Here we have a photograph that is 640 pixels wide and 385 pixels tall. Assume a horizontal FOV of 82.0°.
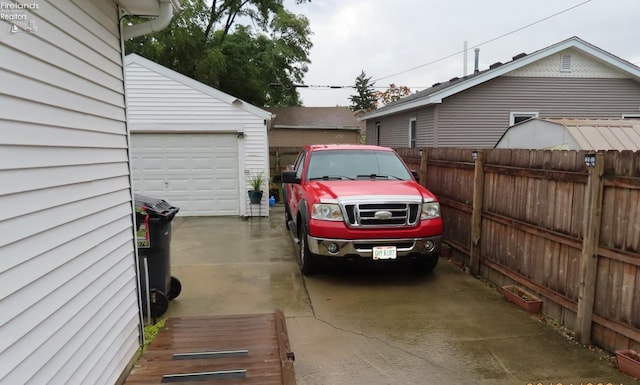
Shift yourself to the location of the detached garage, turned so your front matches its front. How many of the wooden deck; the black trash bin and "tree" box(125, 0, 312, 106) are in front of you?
2

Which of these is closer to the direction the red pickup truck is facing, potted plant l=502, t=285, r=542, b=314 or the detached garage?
the potted plant

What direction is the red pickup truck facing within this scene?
toward the camera

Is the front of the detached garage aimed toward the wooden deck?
yes

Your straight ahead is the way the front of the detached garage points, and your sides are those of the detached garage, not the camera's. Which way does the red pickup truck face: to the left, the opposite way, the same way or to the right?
the same way

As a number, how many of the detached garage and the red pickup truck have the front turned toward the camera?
2

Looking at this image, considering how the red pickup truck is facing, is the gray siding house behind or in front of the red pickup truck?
behind

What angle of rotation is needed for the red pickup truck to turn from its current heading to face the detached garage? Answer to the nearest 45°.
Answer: approximately 135° to its right

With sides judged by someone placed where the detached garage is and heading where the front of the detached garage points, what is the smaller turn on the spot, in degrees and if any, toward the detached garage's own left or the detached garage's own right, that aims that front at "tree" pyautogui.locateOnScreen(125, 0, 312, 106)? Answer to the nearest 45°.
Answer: approximately 180°

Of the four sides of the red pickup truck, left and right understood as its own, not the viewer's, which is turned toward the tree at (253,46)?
back

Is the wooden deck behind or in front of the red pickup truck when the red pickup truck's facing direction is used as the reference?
in front

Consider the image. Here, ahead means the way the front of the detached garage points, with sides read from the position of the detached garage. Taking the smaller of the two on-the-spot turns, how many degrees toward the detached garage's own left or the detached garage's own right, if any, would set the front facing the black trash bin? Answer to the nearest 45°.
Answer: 0° — it already faces it

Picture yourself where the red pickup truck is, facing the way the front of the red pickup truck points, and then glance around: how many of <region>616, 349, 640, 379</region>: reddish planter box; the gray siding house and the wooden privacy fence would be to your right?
0

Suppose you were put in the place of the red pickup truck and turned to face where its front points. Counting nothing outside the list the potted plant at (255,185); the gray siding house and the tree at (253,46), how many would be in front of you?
0

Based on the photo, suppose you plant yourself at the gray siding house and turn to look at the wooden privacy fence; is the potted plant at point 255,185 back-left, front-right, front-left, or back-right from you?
front-right

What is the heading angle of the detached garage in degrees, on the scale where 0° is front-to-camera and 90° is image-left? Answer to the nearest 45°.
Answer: approximately 0°
